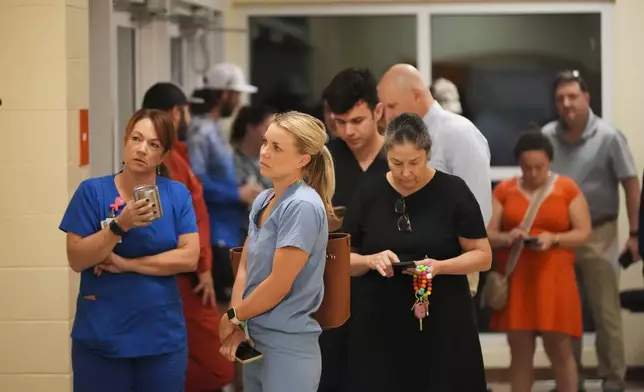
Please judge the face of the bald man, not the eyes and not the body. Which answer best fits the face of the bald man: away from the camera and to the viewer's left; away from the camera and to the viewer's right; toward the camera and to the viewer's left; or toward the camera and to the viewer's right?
toward the camera and to the viewer's left

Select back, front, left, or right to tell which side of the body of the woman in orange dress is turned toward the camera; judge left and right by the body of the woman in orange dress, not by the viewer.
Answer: front

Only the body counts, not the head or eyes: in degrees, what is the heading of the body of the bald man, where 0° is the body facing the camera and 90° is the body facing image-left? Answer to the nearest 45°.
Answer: approximately 90°

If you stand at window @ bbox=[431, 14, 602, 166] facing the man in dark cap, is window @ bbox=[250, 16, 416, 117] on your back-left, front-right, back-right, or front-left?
front-right

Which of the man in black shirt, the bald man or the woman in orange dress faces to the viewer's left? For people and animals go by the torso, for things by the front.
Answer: the bald man

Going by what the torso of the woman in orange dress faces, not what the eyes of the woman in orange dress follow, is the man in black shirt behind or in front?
in front

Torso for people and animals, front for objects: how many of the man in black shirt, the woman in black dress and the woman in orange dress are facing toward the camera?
3

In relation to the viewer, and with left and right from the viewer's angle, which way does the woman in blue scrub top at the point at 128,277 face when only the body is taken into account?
facing the viewer
